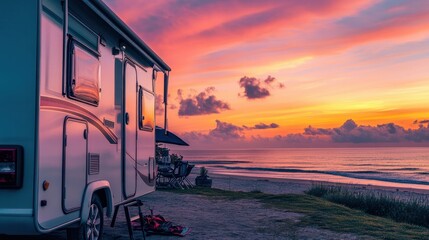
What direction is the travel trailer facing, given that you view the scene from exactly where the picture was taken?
facing away from the viewer and to the right of the viewer
